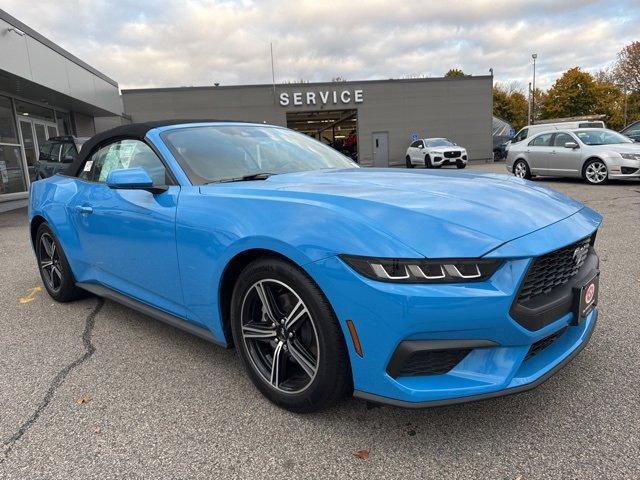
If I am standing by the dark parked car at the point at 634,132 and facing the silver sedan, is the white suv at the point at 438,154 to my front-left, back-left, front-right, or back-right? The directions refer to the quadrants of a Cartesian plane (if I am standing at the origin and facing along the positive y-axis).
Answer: back-right

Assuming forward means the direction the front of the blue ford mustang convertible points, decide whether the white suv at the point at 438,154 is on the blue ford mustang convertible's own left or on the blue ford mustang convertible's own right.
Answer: on the blue ford mustang convertible's own left

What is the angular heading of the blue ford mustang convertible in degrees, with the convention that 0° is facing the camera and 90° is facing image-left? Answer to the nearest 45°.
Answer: approximately 315°

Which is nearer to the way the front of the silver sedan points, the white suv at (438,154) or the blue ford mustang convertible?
the blue ford mustang convertible

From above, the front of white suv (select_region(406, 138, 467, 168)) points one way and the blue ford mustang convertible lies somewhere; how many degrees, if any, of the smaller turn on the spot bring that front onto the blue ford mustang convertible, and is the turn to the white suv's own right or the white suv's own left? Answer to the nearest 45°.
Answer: approximately 45° to the white suv's own right

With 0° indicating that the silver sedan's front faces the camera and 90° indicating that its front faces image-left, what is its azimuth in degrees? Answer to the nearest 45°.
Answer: approximately 315°

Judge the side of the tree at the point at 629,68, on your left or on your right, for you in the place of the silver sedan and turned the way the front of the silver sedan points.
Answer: on your left

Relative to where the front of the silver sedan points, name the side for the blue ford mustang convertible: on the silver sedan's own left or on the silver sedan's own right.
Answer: on the silver sedan's own right

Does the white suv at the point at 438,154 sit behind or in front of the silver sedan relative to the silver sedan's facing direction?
behind

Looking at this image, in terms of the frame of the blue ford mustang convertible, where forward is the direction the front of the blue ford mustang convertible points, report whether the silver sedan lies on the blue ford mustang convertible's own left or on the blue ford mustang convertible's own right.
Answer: on the blue ford mustang convertible's own left

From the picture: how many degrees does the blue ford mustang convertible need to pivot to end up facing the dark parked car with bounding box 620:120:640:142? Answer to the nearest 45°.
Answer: approximately 90° to its left
